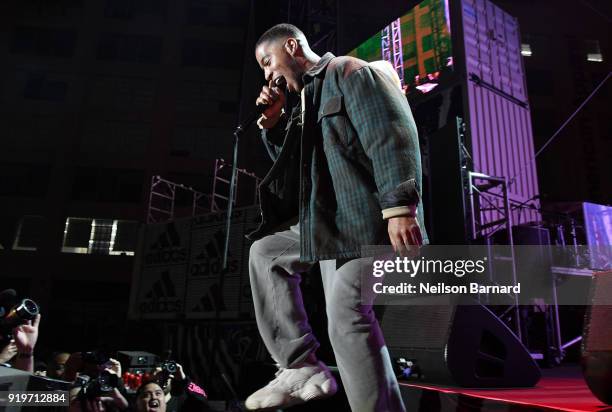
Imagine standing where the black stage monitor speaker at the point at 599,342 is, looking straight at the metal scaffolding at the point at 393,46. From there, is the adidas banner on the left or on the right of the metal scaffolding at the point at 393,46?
left

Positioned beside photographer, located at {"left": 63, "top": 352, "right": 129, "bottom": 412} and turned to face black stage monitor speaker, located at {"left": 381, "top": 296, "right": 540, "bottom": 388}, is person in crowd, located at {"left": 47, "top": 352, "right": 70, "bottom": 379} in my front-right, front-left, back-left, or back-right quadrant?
back-left

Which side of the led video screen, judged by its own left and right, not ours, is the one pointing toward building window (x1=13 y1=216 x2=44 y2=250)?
right

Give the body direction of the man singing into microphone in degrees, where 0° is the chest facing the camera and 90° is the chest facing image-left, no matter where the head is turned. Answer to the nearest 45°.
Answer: approximately 45°

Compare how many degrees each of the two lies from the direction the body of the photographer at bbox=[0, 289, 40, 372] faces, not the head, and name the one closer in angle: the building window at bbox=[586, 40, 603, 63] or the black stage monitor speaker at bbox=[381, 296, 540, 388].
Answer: the black stage monitor speaker

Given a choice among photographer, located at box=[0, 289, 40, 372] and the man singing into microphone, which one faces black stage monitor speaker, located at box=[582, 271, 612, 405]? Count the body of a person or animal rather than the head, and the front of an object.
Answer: the photographer

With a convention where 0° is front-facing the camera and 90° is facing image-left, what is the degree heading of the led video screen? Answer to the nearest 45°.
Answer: approximately 45°
